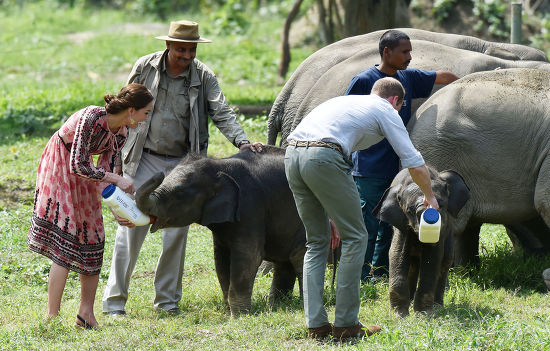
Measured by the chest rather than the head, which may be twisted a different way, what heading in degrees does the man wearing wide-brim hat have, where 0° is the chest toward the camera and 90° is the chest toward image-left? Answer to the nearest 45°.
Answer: approximately 0°

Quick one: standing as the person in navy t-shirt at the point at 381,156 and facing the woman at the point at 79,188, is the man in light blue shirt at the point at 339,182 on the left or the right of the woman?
left

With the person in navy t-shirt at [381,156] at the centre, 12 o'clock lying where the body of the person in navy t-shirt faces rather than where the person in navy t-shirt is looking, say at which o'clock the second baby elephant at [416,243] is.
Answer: The second baby elephant is roughly at 1 o'clock from the person in navy t-shirt.

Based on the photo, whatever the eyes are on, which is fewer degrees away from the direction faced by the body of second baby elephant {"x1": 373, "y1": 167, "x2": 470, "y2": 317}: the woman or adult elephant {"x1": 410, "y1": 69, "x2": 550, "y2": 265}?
the woman

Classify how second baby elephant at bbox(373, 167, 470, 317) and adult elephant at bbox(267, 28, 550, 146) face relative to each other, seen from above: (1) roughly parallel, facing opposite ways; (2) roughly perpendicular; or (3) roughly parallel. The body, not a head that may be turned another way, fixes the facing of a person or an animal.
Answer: roughly perpendicular

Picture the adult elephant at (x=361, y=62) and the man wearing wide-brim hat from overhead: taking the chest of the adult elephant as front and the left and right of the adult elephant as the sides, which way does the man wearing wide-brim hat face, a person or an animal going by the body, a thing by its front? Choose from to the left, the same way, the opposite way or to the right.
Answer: to the right

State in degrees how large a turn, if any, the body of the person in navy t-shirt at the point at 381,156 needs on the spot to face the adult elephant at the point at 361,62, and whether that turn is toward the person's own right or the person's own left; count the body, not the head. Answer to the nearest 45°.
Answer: approximately 135° to the person's own left

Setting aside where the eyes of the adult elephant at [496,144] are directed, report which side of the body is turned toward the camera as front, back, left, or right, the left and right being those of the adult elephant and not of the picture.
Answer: right

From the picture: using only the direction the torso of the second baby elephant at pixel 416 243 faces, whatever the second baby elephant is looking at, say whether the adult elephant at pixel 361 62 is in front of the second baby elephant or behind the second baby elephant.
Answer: behind

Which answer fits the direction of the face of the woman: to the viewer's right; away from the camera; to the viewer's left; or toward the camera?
to the viewer's right

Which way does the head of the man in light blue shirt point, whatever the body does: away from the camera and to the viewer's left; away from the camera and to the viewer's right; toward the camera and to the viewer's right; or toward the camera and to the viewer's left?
away from the camera and to the viewer's right

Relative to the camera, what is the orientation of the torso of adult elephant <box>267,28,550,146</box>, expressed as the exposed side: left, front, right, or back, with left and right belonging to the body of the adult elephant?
right

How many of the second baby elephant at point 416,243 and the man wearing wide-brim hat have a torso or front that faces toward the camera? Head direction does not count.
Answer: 2
